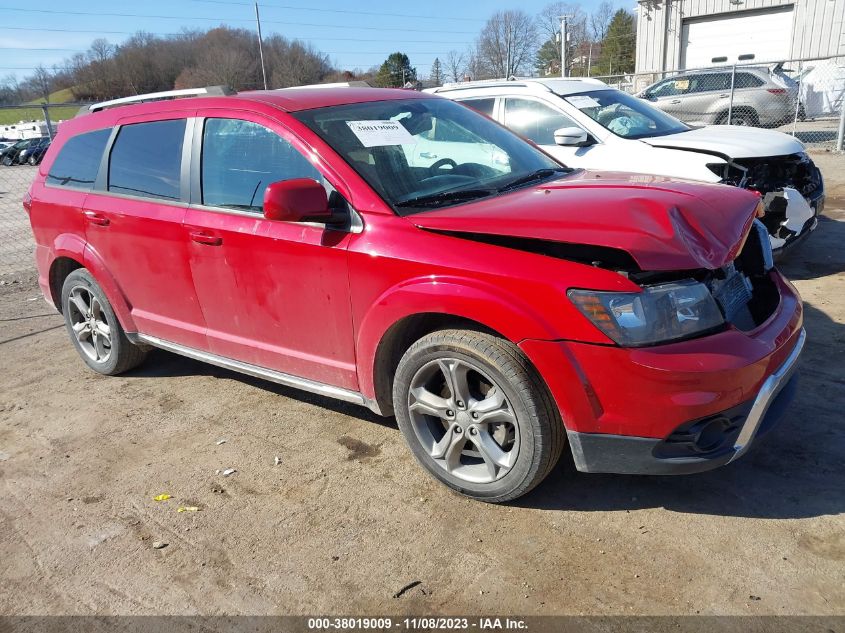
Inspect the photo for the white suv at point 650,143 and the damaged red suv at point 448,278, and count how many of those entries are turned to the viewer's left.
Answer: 0

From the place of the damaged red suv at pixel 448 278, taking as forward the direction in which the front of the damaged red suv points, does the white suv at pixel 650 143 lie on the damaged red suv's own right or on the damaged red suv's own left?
on the damaged red suv's own left

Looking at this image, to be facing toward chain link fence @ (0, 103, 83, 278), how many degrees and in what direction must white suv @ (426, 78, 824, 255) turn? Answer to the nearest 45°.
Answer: approximately 135° to its right

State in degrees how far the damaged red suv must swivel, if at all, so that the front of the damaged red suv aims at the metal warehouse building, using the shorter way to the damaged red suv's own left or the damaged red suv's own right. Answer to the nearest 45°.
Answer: approximately 90° to the damaged red suv's own left

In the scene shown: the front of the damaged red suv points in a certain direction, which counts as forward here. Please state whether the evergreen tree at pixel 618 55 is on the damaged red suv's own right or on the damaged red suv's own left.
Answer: on the damaged red suv's own left

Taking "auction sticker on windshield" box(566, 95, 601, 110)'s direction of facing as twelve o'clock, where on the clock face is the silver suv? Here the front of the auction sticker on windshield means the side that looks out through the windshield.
The silver suv is roughly at 8 o'clock from the auction sticker on windshield.

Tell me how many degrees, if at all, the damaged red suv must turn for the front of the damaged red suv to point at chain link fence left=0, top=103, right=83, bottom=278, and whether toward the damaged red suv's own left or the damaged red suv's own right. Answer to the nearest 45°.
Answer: approximately 180°

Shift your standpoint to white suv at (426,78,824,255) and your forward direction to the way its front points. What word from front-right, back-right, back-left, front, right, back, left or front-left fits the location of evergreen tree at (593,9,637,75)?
back-left

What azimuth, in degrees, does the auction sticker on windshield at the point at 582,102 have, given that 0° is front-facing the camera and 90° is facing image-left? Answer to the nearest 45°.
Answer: approximately 315°

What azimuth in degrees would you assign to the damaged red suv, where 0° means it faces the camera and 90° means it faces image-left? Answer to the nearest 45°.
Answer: approximately 315°
